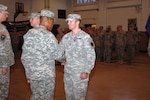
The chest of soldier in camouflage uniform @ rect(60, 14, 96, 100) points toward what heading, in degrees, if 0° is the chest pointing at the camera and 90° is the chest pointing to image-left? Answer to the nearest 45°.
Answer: approximately 45°

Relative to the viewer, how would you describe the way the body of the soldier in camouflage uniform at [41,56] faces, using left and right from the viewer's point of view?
facing away from the viewer and to the right of the viewer

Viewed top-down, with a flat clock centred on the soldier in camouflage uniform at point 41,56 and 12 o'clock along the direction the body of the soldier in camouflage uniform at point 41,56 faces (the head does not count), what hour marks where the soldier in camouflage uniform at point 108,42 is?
the soldier in camouflage uniform at point 108,42 is roughly at 11 o'clock from the soldier in camouflage uniform at point 41,56.

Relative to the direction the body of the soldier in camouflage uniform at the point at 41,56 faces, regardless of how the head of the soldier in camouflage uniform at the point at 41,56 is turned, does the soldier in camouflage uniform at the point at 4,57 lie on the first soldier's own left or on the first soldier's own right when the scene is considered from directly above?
on the first soldier's own left

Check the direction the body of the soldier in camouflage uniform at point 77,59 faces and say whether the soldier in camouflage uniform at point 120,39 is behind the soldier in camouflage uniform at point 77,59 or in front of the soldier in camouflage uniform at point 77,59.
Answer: behind

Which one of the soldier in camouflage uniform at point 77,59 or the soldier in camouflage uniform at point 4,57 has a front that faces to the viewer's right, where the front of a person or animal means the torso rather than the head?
the soldier in camouflage uniform at point 4,57

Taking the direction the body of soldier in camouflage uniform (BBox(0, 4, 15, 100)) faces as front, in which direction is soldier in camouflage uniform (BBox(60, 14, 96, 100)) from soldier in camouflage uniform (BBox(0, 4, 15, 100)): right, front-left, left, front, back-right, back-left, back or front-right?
front-right

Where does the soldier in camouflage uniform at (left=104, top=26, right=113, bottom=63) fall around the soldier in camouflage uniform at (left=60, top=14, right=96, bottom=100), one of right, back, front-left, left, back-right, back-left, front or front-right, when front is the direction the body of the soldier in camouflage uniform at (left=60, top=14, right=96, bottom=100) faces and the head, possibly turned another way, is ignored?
back-right

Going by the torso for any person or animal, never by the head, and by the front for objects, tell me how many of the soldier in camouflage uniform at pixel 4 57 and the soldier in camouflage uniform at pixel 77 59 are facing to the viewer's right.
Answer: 1

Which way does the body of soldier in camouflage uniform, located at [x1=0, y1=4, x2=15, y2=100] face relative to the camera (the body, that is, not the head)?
to the viewer's right
